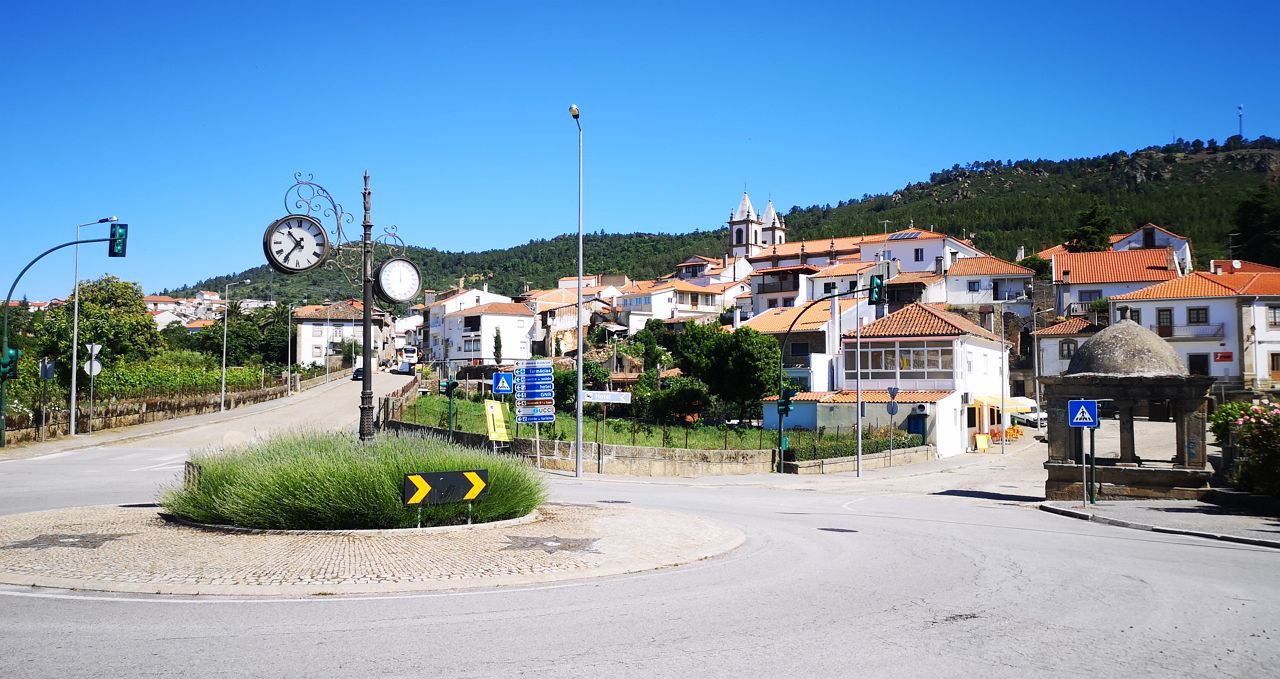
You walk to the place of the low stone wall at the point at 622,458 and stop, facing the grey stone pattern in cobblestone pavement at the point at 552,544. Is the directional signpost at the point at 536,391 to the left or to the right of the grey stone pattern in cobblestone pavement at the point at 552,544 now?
right

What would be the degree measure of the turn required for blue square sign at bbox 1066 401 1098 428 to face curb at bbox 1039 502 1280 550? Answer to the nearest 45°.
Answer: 0° — it already faces it

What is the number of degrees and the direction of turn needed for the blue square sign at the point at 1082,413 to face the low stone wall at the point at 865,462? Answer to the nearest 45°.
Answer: approximately 135° to its right

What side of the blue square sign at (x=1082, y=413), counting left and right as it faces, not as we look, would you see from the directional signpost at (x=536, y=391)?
right

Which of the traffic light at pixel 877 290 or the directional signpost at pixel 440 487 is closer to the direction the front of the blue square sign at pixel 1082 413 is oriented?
the directional signpost

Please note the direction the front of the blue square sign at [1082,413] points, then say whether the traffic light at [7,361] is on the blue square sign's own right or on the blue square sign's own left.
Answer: on the blue square sign's own right

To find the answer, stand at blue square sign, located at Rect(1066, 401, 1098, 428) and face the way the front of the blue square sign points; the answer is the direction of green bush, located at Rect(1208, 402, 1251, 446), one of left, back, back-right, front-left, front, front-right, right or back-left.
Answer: back-left

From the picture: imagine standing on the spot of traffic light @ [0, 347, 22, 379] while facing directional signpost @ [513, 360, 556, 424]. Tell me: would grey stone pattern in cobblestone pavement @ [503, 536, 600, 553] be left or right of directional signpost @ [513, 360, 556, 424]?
right

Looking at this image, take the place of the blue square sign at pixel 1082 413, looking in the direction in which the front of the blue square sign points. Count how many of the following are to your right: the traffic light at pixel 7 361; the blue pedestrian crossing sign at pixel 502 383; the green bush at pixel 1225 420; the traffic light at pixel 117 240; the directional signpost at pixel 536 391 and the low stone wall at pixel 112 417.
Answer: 5

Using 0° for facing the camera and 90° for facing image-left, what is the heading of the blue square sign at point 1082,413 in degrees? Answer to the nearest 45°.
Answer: approximately 0°

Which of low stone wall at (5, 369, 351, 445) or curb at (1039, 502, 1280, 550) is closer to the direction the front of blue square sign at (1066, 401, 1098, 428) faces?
the curb
